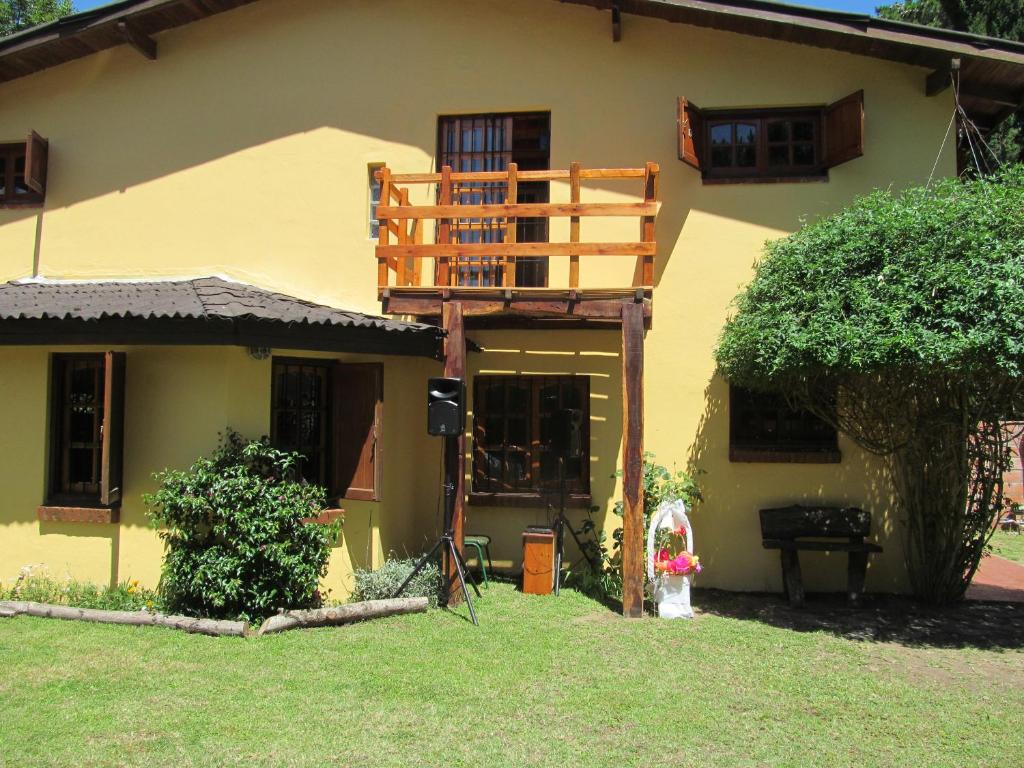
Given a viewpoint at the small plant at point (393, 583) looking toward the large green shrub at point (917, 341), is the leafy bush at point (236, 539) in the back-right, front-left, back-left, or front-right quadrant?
back-right

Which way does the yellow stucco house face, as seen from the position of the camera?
facing the viewer

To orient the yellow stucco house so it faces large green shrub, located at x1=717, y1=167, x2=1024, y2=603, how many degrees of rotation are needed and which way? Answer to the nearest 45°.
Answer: approximately 45° to its left
